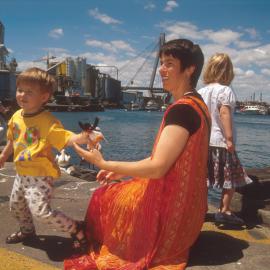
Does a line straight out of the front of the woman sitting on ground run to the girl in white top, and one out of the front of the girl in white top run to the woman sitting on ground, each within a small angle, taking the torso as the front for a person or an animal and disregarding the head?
no

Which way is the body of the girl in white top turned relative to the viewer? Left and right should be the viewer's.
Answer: facing away from the viewer and to the right of the viewer

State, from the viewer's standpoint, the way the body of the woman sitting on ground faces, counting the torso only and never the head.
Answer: to the viewer's left

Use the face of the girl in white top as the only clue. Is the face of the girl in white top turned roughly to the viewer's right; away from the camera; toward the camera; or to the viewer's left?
away from the camera

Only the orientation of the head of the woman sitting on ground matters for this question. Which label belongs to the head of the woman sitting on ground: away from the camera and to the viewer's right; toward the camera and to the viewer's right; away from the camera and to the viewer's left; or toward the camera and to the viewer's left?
toward the camera and to the viewer's left

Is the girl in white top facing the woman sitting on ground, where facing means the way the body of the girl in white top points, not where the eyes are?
no

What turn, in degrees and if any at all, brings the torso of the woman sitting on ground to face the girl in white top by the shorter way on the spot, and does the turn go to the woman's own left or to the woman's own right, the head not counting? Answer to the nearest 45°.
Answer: approximately 135° to the woman's own right

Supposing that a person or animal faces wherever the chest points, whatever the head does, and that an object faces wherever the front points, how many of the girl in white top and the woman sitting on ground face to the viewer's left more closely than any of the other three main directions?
1

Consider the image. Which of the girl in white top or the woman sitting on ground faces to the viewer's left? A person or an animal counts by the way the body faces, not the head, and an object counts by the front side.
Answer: the woman sitting on ground
